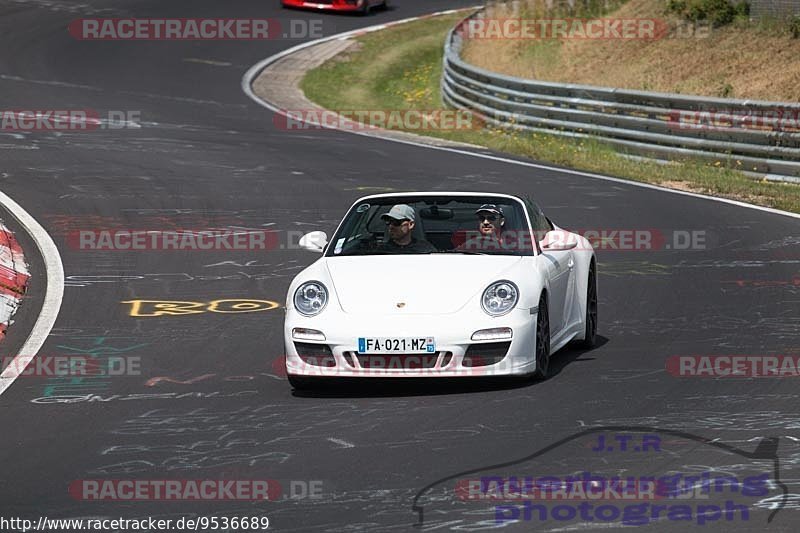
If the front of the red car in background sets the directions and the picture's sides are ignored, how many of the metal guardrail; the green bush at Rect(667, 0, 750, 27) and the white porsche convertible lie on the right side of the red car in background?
0

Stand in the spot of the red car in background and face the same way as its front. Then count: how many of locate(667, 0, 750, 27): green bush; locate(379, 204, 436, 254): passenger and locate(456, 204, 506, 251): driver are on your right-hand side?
0

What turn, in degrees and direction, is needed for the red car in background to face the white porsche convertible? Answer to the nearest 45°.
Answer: approximately 45° to its left

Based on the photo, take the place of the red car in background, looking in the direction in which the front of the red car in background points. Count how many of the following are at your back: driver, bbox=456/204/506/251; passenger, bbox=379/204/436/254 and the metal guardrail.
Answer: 0

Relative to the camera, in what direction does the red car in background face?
facing the viewer and to the left of the viewer

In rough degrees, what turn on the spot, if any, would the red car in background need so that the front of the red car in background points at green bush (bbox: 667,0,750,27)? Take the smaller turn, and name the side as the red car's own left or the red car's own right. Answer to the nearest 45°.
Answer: approximately 90° to the red car's own left

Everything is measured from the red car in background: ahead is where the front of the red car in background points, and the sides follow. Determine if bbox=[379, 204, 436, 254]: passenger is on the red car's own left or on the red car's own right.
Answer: on the red car's own left

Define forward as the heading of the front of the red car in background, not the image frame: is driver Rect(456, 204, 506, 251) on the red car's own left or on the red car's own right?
on the red car's own left
